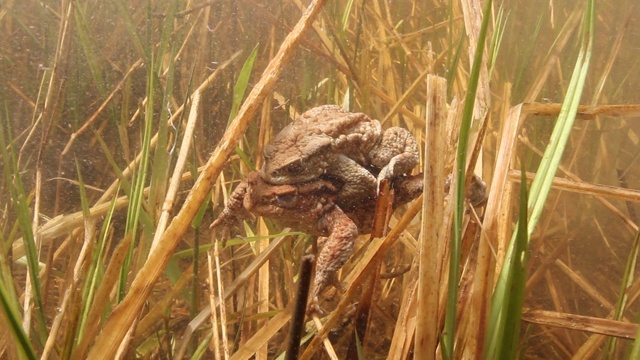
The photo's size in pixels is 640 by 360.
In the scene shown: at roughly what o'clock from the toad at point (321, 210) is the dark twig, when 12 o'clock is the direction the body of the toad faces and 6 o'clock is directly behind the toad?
The dark twig is roughly at 9 o'clock from the toad.

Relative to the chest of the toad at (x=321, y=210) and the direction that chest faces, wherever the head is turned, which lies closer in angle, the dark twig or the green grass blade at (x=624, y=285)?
the dark twig

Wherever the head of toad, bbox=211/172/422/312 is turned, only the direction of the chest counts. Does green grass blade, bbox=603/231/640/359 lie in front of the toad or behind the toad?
behind

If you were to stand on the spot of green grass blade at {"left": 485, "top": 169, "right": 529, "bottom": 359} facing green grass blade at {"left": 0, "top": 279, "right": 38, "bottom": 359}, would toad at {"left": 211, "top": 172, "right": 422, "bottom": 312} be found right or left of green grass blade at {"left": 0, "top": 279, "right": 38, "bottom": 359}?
right

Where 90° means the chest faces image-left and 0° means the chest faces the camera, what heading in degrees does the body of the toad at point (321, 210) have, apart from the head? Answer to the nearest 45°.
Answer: approximately 90°

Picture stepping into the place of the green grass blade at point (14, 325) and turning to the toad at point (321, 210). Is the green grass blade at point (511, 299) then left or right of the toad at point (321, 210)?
right

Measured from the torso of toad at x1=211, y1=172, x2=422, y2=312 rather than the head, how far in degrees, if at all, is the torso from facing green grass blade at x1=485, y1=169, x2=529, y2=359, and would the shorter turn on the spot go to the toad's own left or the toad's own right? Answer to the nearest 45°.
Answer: approximately 135° to the toad's own left

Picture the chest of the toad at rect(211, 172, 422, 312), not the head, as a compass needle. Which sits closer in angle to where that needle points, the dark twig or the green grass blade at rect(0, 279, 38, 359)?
the green grass blade
